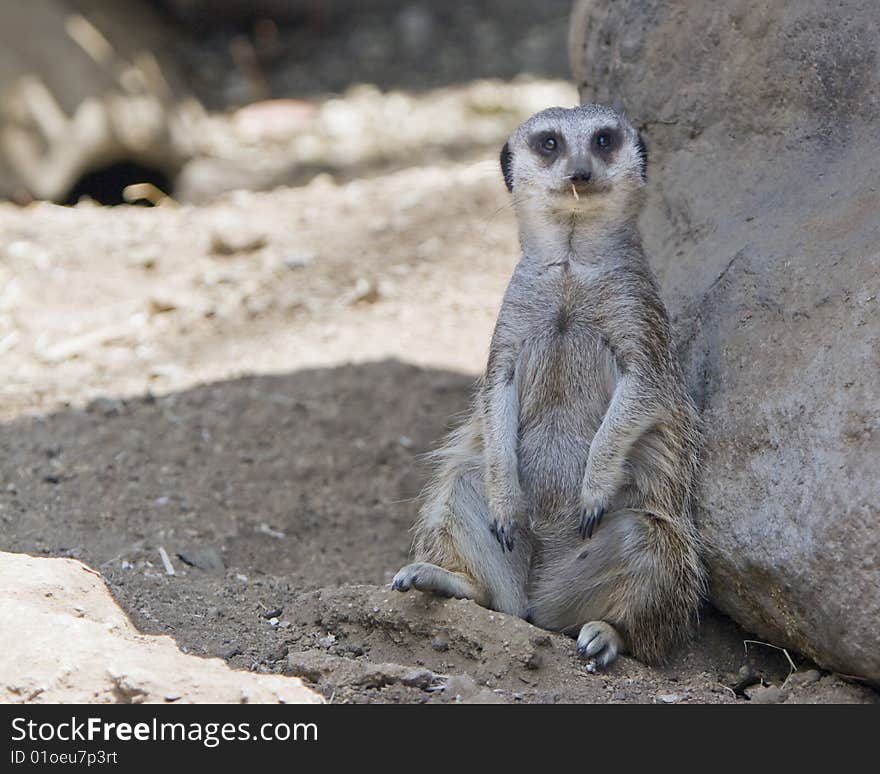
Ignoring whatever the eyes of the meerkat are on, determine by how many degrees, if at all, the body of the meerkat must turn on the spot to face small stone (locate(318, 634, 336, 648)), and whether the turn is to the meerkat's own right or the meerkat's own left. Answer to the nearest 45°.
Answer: approximately 90° to the meerkat's own right

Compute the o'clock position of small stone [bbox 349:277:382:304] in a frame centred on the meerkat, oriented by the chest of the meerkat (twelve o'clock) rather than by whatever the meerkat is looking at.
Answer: The small stone is roughly at 5 o'clock from the meerkat.

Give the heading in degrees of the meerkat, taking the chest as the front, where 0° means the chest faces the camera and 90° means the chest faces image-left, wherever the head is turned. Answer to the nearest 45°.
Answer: approximately 0°

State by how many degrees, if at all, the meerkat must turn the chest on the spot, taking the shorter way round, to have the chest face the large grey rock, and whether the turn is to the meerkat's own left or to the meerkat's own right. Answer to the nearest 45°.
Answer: approximately 90° to the meerkat's own left

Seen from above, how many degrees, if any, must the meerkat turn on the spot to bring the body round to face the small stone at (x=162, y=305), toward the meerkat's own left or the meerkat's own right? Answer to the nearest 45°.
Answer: approximately 135° to the meerkat's own right

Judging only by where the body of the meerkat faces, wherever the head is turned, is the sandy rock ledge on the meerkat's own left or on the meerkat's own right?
on the meerkat's own right
